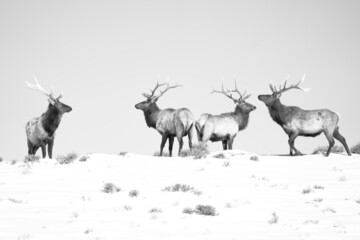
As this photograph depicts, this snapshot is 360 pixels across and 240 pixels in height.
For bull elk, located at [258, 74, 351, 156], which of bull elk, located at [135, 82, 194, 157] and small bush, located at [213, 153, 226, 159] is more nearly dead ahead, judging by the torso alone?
the bull elk

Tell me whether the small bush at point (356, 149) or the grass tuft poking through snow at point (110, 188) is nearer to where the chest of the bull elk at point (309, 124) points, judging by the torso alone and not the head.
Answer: the grass tuft poking through snow

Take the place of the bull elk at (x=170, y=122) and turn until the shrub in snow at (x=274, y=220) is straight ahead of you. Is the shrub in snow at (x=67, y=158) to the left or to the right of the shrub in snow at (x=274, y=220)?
right

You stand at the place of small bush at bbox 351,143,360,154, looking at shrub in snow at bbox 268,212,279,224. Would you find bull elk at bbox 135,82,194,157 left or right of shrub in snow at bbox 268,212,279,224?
right

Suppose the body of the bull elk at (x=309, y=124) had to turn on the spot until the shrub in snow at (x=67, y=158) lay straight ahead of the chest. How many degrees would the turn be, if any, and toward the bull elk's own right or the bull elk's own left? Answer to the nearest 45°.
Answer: approximately 45° to the bull elk's own left

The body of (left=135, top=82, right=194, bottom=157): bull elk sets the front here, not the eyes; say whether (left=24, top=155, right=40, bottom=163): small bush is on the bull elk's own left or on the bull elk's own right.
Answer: on the bull elk's own left

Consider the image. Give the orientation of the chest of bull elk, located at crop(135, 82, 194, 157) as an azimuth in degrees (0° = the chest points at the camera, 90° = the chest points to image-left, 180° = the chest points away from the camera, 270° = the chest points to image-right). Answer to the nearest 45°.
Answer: approximately 135°

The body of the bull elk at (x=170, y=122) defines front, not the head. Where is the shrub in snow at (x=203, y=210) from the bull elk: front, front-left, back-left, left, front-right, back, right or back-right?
back-left

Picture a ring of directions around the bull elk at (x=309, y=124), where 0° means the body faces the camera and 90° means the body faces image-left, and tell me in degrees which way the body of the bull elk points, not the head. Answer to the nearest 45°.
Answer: approximately 90°

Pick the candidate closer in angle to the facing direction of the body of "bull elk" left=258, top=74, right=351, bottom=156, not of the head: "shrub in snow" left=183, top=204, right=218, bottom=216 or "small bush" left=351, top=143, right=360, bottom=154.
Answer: the shrub in snow
